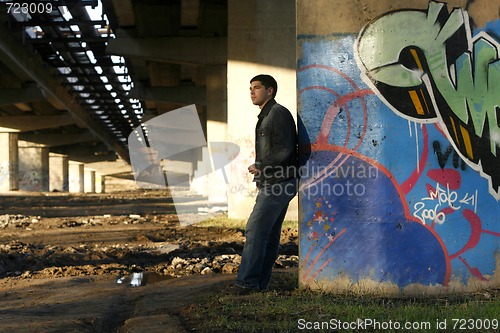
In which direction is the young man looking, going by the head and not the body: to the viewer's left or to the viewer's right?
to the viewer's left

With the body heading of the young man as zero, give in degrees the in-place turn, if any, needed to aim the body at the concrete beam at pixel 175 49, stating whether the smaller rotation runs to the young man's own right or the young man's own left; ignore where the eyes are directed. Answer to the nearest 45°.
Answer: approximately 90° to the young man's own right

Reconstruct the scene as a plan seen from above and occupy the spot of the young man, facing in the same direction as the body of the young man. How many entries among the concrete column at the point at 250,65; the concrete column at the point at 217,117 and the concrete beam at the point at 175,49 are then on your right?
3

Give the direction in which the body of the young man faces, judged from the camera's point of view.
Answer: to the viewer's left

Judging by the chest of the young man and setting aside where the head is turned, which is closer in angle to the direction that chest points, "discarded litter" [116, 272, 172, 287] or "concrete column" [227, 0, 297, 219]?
the discarded litter

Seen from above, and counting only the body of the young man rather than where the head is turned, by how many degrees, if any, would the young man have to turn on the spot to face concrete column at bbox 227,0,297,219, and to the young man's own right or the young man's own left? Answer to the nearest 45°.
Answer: approximately 90° to the young man's own right

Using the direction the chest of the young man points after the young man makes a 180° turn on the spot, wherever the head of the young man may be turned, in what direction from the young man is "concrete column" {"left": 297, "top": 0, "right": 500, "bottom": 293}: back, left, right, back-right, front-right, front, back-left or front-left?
front

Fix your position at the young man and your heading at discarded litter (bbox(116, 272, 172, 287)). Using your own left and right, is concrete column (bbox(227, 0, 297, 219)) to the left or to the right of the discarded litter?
right

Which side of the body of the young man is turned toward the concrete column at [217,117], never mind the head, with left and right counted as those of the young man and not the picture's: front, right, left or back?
right
